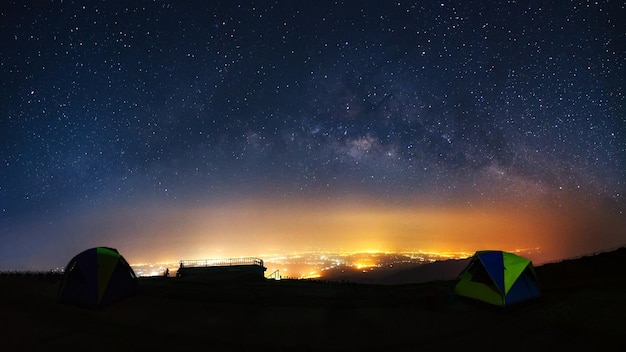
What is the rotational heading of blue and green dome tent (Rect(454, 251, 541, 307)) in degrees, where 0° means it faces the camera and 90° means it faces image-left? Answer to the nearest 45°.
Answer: approximately 45°

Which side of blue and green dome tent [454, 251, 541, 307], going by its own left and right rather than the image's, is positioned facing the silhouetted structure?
right

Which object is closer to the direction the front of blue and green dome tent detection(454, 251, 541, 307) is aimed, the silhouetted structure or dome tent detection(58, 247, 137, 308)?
the dome tent
